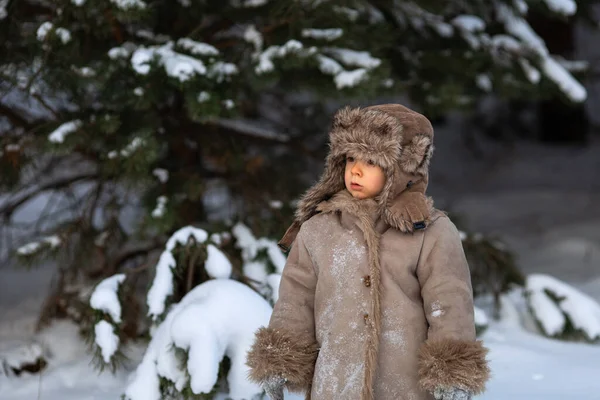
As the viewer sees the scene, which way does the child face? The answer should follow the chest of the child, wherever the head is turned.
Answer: toward the camera

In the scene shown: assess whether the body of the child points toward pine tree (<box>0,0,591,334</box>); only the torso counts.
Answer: no

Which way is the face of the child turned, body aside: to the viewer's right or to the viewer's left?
to the viewer's left
